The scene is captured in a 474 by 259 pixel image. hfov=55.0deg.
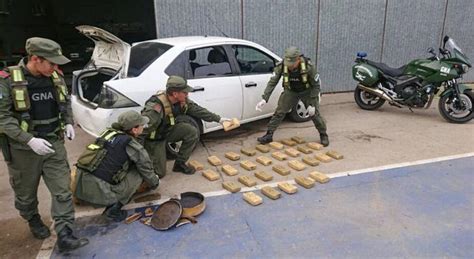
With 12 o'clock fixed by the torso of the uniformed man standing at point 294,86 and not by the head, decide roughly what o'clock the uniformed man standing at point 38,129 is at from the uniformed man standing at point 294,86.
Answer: the uniformed man standing at point 38,129 is roughly at 1 o'clock from the uniformed man standing at point 294,86.

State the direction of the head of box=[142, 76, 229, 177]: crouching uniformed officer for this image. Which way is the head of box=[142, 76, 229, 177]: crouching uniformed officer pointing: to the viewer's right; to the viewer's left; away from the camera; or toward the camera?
to the viewer's right

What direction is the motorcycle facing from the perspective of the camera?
to the viewer's right

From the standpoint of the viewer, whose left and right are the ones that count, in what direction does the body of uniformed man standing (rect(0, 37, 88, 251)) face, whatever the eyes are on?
facing the viewer and to the right of the viewer

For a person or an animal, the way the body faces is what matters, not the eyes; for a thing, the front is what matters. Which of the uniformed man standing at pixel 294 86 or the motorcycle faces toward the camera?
the uniformed man standing

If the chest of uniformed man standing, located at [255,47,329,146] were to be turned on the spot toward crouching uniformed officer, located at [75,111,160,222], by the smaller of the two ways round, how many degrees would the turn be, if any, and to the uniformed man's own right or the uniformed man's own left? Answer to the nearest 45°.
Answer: approximately 45° to the uniformed man's own right

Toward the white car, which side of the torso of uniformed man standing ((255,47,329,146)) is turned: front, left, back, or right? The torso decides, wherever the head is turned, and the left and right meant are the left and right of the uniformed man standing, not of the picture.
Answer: right

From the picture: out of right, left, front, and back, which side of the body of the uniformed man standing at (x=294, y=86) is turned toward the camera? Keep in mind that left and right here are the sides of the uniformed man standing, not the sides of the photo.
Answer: front

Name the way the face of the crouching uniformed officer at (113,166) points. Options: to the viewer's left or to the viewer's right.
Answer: to the viewer's right

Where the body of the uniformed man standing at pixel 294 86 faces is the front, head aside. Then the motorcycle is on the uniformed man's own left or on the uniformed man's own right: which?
on the uniformed man's own left

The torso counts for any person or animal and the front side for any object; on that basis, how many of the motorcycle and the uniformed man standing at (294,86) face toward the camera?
1
